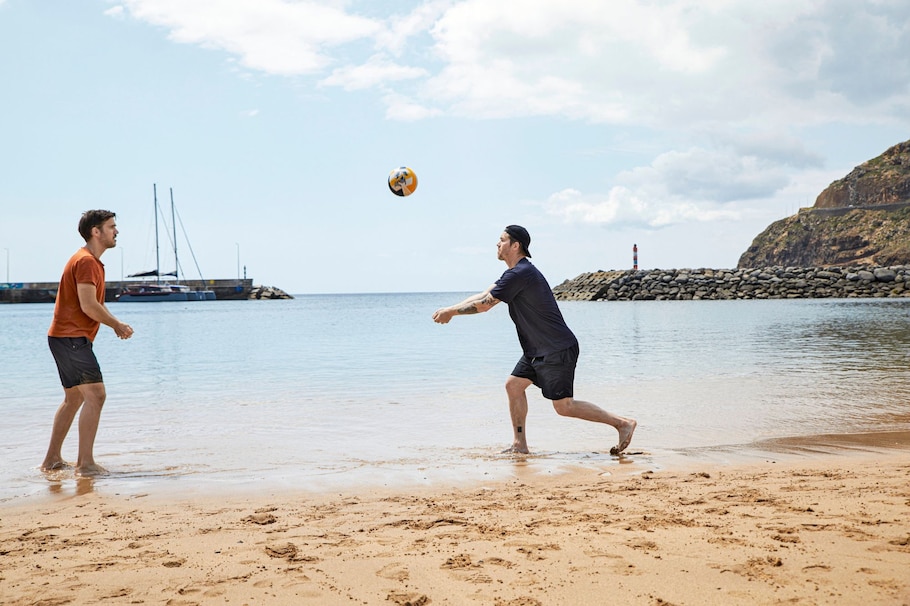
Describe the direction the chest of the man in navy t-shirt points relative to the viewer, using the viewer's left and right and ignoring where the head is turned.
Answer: facing to the left of the viewer

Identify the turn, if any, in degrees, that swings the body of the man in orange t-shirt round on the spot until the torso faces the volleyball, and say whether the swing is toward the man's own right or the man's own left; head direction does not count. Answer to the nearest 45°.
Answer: approximately 45° to the man's own left

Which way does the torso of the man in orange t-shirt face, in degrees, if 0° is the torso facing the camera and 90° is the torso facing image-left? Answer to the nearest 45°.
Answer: approximately 270°

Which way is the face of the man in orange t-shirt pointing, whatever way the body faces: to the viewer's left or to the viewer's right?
to the viewer's right

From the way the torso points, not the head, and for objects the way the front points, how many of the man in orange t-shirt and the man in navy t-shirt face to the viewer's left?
1

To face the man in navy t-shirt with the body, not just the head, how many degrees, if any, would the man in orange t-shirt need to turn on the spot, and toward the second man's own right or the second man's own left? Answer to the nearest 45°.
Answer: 0° — they already face them
